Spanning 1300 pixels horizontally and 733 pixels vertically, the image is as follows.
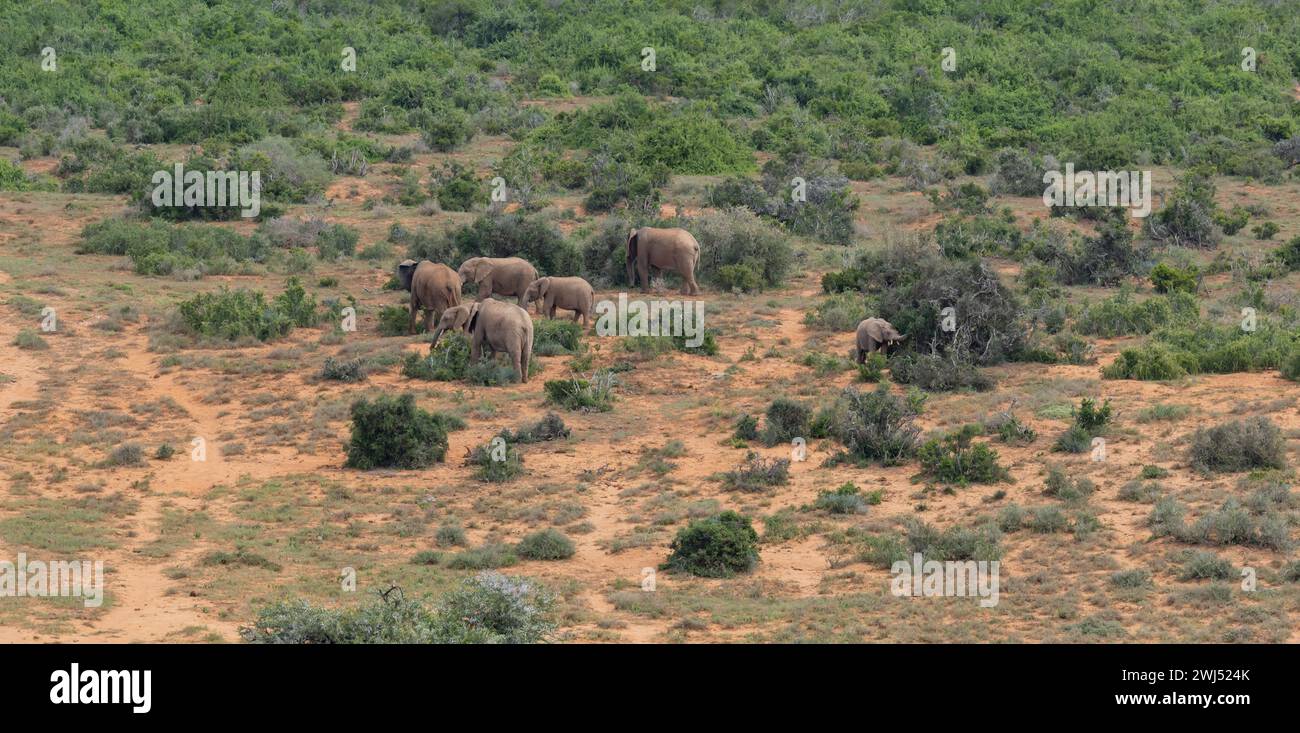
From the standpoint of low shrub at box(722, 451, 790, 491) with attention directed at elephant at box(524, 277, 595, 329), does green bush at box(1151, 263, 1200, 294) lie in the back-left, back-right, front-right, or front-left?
front-right

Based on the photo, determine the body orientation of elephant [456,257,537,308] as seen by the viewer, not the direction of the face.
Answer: to the viewer's left

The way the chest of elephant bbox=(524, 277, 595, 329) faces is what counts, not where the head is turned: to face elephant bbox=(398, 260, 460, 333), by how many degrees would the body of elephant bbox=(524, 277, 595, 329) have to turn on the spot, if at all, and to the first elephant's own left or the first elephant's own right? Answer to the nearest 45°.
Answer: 0° — it already faces it

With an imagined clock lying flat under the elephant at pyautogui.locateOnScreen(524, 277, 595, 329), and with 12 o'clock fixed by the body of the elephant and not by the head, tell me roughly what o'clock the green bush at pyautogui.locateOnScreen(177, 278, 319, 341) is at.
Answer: The green bush is roughly at 12 o'clock from the elephant.

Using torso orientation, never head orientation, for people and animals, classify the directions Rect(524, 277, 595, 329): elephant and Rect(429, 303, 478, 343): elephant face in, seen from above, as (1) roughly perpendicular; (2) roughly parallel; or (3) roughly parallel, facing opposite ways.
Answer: roughly parallel

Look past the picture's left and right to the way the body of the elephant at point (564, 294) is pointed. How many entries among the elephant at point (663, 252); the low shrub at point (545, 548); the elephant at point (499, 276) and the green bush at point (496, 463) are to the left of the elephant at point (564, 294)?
2

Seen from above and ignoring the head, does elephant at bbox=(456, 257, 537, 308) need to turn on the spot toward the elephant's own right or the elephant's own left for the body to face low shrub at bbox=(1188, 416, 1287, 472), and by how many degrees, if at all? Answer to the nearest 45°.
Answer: approximately 135° to the elephant's own left

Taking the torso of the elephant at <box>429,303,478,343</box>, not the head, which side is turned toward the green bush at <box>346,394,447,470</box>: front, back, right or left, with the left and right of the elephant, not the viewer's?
left

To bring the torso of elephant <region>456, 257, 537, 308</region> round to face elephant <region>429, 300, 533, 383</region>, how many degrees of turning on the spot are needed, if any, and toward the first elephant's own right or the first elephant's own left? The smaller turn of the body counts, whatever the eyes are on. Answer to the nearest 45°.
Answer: approximately 90° to the first elephant's own left

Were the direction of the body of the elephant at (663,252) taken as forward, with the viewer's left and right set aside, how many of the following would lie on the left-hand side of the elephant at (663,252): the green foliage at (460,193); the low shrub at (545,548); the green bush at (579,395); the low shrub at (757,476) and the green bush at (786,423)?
4

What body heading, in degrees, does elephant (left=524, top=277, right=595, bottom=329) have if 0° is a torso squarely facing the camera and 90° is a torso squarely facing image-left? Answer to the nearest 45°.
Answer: approximately 90°

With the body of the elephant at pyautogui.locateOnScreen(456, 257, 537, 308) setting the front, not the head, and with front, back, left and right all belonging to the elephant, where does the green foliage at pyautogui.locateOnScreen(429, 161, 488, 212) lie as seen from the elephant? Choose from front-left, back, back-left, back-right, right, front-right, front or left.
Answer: right

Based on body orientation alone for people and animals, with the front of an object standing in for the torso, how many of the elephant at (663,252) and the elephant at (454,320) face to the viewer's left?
2

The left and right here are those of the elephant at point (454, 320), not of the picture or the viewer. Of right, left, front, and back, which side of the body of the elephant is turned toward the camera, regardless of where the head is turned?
left

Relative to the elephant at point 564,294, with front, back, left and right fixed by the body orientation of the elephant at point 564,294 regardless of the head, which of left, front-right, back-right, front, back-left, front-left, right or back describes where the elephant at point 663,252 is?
back-right

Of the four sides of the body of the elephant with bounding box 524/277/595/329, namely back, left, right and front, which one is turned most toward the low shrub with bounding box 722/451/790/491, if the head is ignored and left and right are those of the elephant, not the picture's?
left

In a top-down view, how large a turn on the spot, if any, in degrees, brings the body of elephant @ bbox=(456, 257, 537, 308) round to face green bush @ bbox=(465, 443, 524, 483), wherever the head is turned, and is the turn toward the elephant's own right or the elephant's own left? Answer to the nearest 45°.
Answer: approximately 90° to the elephant's own left

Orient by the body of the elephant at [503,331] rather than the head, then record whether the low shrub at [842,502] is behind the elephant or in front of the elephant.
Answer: behind

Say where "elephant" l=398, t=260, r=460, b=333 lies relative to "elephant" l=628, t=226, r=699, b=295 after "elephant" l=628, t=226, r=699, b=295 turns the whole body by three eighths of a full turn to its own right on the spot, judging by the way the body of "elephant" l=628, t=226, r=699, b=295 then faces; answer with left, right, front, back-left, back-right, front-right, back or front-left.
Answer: back

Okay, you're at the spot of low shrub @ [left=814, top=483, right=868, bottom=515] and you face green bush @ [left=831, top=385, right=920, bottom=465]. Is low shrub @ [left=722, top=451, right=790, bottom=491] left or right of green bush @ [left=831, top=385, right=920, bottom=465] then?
left

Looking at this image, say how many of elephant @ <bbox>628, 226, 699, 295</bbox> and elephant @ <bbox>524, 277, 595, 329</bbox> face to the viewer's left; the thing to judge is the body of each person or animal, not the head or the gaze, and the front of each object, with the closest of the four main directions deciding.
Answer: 2

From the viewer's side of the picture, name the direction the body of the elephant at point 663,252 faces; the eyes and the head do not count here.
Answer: to the viewer's left
